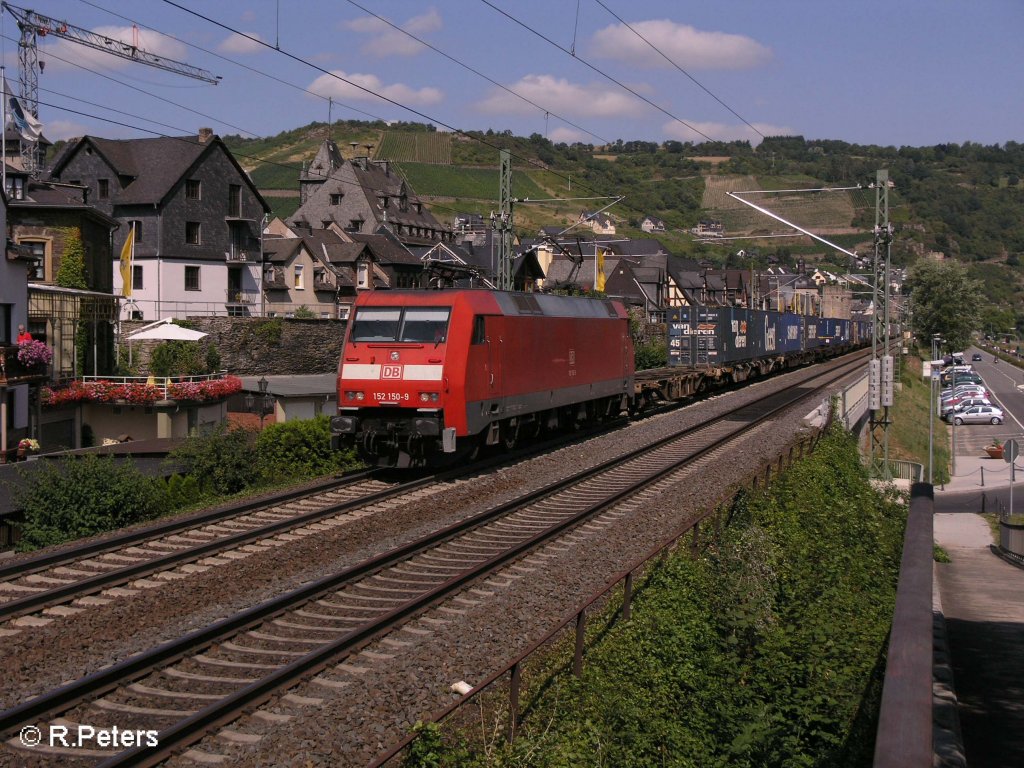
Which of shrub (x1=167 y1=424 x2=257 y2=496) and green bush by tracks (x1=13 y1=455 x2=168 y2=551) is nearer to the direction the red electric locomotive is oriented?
the green bush by tracks

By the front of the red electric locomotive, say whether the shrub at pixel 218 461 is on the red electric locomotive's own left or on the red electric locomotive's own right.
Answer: on the red electric locomotive's own right

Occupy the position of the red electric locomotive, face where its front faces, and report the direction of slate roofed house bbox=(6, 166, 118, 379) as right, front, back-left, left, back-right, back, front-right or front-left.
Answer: right

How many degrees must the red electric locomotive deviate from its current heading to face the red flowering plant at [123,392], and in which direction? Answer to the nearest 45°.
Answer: approximately 90° to its right

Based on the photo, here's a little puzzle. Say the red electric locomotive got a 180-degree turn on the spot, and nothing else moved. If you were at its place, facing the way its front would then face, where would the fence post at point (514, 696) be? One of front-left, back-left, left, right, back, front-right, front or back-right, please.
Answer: back-right

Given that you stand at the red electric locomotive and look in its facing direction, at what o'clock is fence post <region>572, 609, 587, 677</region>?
The fence post is roughly at 10 o'clock from the red electric locomotive.

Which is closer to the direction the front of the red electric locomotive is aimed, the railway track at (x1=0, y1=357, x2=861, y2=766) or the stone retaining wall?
the railway track

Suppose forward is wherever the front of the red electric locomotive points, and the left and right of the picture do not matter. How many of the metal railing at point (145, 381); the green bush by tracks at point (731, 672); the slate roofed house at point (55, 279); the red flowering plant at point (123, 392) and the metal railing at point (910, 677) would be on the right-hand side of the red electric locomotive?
3

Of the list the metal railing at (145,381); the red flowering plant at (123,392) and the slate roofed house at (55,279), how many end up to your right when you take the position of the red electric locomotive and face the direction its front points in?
3

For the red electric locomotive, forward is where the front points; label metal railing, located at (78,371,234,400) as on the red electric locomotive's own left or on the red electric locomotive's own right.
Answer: on the red electric locomotive's own right

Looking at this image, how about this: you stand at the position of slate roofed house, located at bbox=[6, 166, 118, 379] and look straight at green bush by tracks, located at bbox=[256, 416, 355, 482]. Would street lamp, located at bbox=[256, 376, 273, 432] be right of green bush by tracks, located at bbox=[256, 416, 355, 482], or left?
left

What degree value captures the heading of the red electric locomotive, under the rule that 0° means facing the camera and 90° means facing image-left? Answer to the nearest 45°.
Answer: approximately 45°
